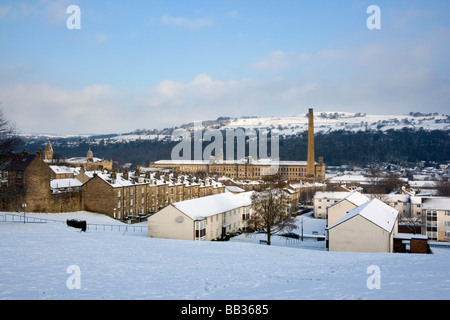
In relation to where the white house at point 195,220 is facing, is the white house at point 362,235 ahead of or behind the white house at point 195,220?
ahead

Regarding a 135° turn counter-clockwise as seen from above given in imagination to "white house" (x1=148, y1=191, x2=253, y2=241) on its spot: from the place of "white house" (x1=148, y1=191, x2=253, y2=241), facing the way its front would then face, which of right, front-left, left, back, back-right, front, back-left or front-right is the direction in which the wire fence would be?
left

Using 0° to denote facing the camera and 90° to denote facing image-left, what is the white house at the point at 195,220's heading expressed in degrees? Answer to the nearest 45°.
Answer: approximately 315°

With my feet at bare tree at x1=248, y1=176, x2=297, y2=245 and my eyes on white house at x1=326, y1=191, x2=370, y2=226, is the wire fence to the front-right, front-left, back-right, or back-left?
back-left

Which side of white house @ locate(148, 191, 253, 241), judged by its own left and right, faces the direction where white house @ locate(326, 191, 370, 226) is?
left

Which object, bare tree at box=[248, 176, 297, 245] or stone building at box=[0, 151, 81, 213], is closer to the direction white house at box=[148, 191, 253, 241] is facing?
the bare tree

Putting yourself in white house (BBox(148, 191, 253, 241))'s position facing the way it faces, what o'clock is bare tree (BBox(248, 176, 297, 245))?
The bare tree is roughly at 10 o'clock from the white house.
